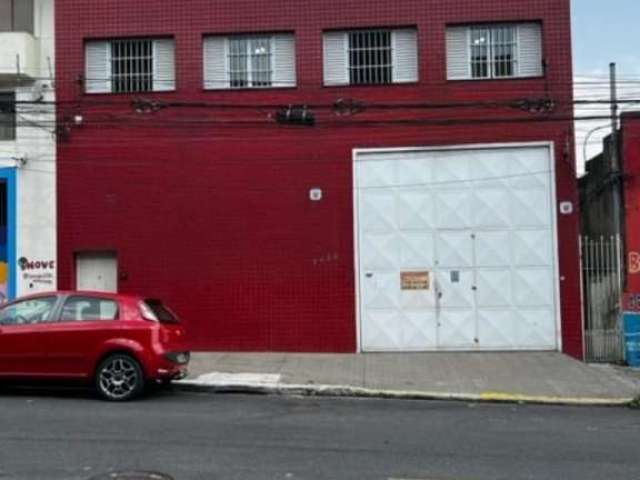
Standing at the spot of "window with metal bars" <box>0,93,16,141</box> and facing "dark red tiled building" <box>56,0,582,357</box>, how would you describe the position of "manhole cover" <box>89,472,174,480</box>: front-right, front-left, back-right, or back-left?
front-right

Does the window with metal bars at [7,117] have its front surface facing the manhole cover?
yes

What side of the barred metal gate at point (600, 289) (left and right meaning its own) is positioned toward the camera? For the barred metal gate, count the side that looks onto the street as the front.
front

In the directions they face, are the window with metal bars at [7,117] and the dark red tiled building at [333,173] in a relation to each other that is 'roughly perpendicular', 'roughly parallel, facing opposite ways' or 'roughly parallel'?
roughly parallel

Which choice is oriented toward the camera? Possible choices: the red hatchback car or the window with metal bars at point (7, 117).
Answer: the window with metal bars

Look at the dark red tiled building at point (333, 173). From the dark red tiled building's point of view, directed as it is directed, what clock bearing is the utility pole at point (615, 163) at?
The utility pole is roughly at 9 o'clock from the dark red tiled building.

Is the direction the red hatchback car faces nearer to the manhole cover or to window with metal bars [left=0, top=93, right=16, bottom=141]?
the window with metal bars

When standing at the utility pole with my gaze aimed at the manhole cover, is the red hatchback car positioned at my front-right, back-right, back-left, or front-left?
front-right

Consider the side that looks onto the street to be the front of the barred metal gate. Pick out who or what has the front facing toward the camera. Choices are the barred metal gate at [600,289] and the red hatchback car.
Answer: the barred metal gate

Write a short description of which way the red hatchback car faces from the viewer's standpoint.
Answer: facing away from the viewer and to the left of the viewer

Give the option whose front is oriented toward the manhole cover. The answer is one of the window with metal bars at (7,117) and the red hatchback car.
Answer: the window with metal bars

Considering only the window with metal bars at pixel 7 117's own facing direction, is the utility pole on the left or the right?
on its left

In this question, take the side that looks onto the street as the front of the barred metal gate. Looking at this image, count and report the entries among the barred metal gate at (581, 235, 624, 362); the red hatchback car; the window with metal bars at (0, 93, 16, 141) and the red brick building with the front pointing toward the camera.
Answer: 3

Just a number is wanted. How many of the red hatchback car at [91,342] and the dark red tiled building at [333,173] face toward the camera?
1

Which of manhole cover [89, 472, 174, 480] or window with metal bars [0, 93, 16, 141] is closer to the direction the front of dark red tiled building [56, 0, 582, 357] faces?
the manhole cover

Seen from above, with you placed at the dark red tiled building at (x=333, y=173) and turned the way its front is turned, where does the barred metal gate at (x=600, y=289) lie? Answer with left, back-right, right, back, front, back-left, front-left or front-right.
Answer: left

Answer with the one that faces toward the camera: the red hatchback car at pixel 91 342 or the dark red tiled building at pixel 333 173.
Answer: the dark red tiled building

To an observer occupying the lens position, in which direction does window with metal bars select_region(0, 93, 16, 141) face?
facing the viewer
